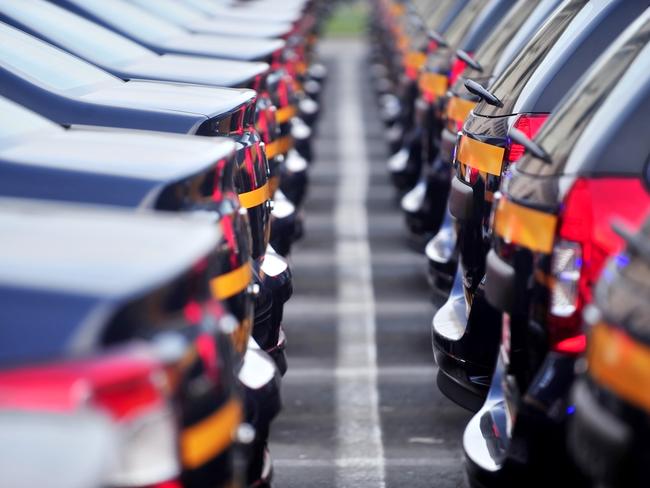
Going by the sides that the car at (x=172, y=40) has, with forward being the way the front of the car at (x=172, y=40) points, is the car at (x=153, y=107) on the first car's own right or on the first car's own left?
on the first car's own left

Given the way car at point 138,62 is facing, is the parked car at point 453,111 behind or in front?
behind

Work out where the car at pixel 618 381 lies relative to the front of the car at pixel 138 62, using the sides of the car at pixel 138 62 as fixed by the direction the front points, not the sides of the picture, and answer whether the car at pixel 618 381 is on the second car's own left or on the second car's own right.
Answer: on the second car's own left

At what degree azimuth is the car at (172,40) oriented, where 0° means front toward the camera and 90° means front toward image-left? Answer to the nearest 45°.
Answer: approximately 90°

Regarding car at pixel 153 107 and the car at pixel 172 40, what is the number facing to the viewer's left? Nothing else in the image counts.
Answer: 2

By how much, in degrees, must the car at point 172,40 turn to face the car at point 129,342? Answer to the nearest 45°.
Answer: approximately 90° to its left

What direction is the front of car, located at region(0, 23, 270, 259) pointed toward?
to the viewer's left

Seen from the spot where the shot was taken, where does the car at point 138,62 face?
facing to the left of the viewer
